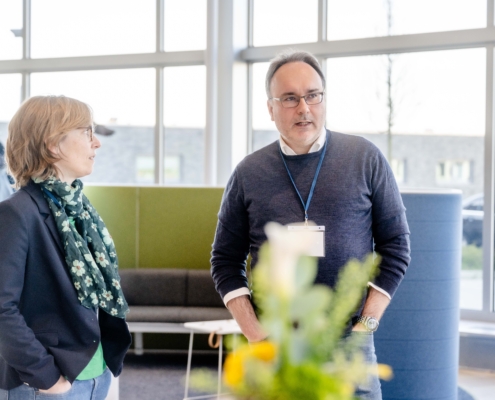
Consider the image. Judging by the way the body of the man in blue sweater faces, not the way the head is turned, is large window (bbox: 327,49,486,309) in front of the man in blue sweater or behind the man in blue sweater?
behind

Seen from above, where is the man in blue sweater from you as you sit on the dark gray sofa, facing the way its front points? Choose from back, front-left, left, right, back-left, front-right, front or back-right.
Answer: front

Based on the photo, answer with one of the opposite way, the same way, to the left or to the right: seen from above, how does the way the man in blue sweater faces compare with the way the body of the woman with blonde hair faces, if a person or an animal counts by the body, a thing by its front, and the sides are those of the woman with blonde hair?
to the right

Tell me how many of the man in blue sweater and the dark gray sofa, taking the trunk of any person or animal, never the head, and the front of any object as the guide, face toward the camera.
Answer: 2

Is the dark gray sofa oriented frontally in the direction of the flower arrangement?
yes

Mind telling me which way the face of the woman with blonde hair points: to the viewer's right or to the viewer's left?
to the viewer's right

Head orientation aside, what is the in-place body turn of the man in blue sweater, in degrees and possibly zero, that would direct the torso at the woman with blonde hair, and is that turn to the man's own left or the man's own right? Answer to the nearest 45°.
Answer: approximately 90° to the man's own right

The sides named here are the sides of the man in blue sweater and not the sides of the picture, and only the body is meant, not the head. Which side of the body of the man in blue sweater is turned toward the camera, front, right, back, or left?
front

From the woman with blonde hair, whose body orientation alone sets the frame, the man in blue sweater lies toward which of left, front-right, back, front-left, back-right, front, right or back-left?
front-left

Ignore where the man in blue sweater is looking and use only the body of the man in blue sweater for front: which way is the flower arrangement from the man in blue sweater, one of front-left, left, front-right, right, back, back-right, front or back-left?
front

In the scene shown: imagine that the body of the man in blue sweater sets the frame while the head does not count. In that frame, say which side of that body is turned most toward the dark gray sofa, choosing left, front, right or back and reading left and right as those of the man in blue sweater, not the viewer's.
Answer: back

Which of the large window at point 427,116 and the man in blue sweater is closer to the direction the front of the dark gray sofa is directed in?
the man in blue sweater

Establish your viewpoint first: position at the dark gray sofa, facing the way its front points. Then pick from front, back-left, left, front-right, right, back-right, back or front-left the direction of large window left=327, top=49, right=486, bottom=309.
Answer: left

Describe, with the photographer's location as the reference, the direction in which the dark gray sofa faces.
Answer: facing the viewer

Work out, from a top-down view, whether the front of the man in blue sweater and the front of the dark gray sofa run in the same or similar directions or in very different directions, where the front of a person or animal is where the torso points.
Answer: same or similar directions
